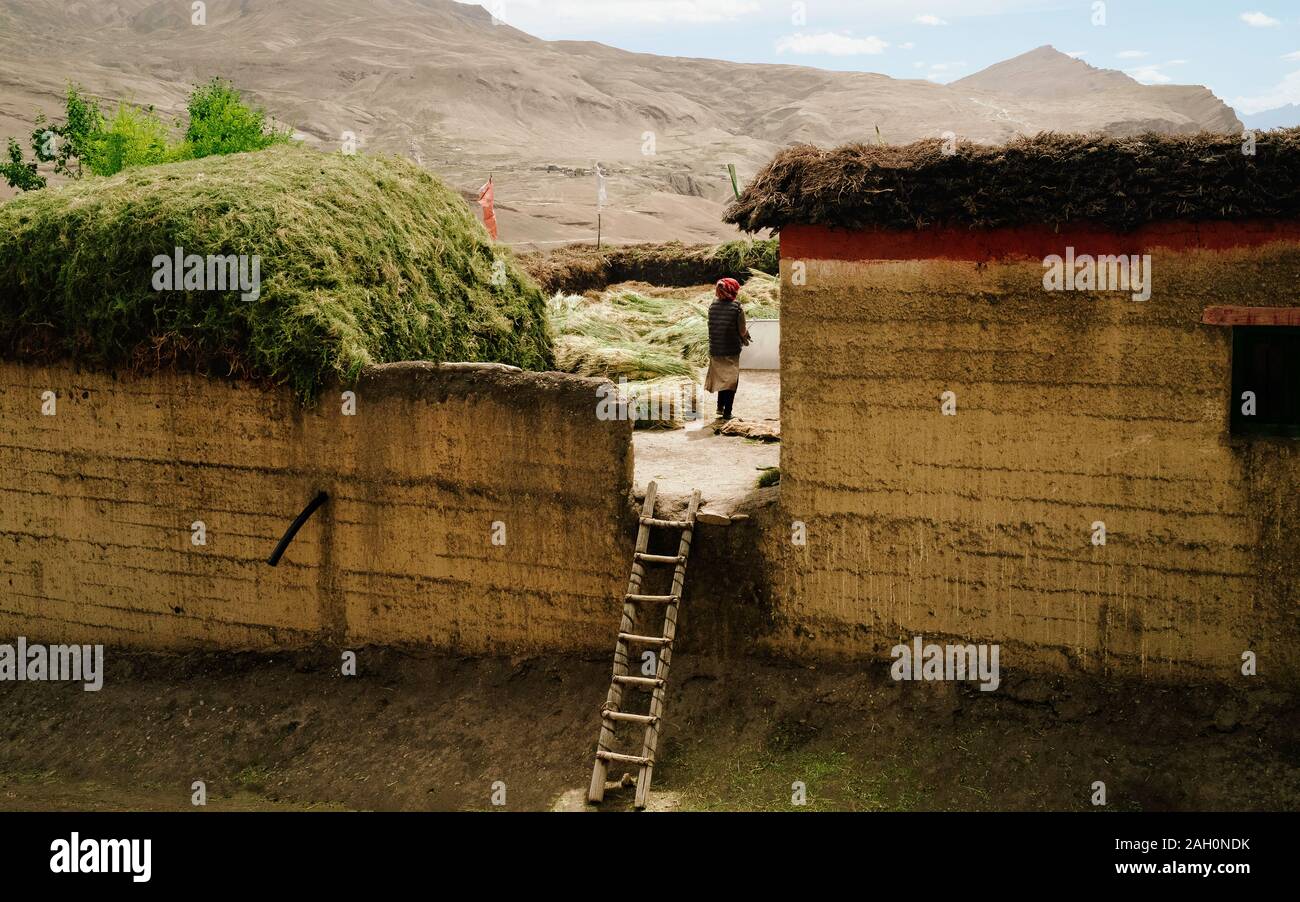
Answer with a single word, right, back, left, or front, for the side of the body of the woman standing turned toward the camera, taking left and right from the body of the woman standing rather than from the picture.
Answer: back

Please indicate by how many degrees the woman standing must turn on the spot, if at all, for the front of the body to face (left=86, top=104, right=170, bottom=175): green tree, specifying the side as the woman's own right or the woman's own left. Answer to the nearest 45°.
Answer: approximately 45° to the woman's own left

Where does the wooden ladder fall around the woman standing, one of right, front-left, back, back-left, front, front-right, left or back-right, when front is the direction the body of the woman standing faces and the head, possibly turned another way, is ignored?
back

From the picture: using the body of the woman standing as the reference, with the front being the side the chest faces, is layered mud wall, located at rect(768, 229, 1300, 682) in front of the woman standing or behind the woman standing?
behind

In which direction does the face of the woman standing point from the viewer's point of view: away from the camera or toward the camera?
away from the camera

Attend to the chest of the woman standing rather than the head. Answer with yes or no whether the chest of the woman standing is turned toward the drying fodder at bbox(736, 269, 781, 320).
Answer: yes

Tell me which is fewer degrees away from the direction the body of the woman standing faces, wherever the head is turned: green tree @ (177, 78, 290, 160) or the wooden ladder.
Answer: the green tree
